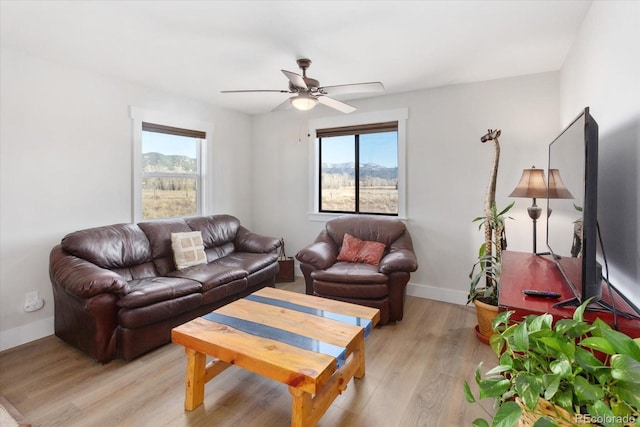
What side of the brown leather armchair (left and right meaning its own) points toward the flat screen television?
left

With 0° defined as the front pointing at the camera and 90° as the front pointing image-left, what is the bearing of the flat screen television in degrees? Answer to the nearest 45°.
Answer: approximately 90°

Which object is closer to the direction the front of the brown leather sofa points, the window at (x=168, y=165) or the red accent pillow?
the red accent pillow

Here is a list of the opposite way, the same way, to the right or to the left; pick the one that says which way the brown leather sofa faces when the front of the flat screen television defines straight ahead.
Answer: the opposite way

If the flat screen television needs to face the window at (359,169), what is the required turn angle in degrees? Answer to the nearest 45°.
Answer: approximately 45° to its right

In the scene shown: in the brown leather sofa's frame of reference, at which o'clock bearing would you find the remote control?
The remote control is roughly at 12 o'clock from the brown leather sofa.

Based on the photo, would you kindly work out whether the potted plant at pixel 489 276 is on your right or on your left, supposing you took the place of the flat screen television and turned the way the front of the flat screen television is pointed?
on your right

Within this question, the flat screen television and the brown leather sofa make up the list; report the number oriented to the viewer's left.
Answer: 1

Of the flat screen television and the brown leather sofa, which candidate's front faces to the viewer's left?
the flat screen television

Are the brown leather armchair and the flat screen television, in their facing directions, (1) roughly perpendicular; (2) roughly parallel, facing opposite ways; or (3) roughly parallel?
roughly perpendicular

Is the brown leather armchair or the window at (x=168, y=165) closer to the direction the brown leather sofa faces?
the brown leather armchair
